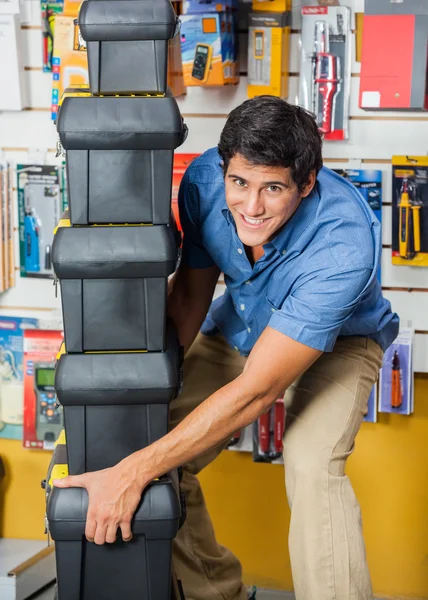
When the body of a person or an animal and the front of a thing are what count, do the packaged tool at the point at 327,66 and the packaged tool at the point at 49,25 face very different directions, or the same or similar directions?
same or similar directions

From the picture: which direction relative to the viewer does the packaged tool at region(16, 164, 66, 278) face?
toward the camera

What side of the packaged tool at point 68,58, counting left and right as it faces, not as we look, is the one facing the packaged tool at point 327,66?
left

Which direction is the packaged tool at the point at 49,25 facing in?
toward the camera

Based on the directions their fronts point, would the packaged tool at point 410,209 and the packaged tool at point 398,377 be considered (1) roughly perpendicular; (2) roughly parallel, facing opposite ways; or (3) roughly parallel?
roughly parallel

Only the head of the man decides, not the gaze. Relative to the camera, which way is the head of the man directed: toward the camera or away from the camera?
toward the camera

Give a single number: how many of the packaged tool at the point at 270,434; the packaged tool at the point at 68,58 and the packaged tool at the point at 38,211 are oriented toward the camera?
3

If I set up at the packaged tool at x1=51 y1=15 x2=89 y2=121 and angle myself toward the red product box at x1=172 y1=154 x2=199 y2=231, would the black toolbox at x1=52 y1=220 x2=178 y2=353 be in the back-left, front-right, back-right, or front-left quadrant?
front-right

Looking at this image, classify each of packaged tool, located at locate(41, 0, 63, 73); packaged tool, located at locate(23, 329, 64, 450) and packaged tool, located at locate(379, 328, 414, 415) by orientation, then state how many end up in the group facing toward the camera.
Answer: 3

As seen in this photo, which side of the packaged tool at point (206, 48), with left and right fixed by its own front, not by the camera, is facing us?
front

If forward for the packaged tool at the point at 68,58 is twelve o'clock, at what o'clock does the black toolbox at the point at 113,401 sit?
The black toolbox is roughly at 12 o'clock from the packaged tool.
